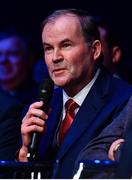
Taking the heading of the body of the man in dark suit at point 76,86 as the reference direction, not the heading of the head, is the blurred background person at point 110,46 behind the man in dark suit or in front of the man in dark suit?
behind

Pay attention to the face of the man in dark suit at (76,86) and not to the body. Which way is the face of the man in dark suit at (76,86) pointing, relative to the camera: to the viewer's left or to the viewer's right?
to the viewer's left

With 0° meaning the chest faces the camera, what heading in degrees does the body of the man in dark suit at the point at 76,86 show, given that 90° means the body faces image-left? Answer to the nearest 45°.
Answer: approximately 45°

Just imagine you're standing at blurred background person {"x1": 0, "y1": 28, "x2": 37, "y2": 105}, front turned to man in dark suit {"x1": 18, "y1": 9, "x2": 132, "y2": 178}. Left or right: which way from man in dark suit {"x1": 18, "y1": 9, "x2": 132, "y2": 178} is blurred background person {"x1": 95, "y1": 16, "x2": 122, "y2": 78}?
left

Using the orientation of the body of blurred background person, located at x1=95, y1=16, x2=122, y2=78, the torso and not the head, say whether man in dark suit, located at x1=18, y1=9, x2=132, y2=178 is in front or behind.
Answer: in front

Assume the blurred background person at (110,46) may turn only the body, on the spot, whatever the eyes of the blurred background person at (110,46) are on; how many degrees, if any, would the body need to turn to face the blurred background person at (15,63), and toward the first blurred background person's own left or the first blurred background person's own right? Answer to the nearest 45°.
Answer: approximately 90° to the first blurred background person's own right

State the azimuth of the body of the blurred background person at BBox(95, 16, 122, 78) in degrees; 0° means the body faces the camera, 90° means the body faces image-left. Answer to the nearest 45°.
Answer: approximately 45°

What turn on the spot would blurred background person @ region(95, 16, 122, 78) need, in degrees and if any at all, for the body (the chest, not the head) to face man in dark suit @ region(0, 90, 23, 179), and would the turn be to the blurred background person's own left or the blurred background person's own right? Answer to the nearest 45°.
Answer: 0° — they already face them

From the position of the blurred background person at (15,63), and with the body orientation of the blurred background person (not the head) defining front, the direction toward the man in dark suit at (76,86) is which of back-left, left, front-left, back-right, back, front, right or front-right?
front-left

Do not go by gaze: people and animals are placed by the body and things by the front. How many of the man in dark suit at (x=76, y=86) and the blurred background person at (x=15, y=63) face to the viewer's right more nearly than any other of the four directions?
0

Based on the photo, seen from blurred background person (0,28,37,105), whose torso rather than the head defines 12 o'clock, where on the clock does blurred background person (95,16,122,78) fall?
blurred background person (95,16,122,78) is roughly at 9 o'clock from blurred background person (0,28,37,105).
